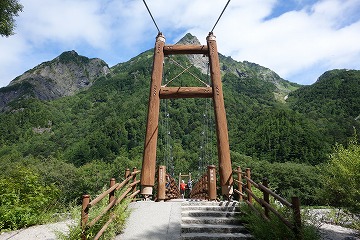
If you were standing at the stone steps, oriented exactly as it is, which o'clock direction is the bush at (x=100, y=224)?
The bush is roughly at 2 o'clock from the stone steps.

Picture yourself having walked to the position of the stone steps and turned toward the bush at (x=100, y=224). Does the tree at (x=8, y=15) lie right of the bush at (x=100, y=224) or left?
right

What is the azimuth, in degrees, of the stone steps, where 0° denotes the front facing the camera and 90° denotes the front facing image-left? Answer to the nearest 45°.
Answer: approximately 0°

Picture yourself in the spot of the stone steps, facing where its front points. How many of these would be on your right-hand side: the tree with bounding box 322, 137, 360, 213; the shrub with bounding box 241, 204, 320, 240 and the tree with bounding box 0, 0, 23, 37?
1

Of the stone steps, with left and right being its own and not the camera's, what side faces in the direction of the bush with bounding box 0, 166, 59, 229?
right

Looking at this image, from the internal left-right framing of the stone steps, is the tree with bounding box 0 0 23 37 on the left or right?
on its right

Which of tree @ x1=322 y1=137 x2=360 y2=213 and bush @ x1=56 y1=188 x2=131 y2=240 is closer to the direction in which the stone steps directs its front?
the bush

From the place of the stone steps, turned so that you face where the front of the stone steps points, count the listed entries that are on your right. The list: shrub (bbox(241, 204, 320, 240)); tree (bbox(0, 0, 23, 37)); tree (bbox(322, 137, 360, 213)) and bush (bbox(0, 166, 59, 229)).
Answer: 2

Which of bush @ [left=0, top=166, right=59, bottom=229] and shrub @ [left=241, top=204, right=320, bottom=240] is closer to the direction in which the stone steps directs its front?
the shrub

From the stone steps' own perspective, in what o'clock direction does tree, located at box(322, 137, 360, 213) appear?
The tree is roughly at 8 o'clock from the stone steps.
